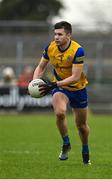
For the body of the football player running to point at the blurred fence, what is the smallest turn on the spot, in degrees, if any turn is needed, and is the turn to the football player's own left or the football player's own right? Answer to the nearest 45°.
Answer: approximately 135° to the football player's own right

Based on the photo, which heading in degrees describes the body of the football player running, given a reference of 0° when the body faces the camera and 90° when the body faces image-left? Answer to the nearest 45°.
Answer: approximately 45°

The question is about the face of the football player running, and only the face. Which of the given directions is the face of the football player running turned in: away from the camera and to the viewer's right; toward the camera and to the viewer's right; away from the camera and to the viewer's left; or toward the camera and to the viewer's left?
toward the camera and to the viewer's left
